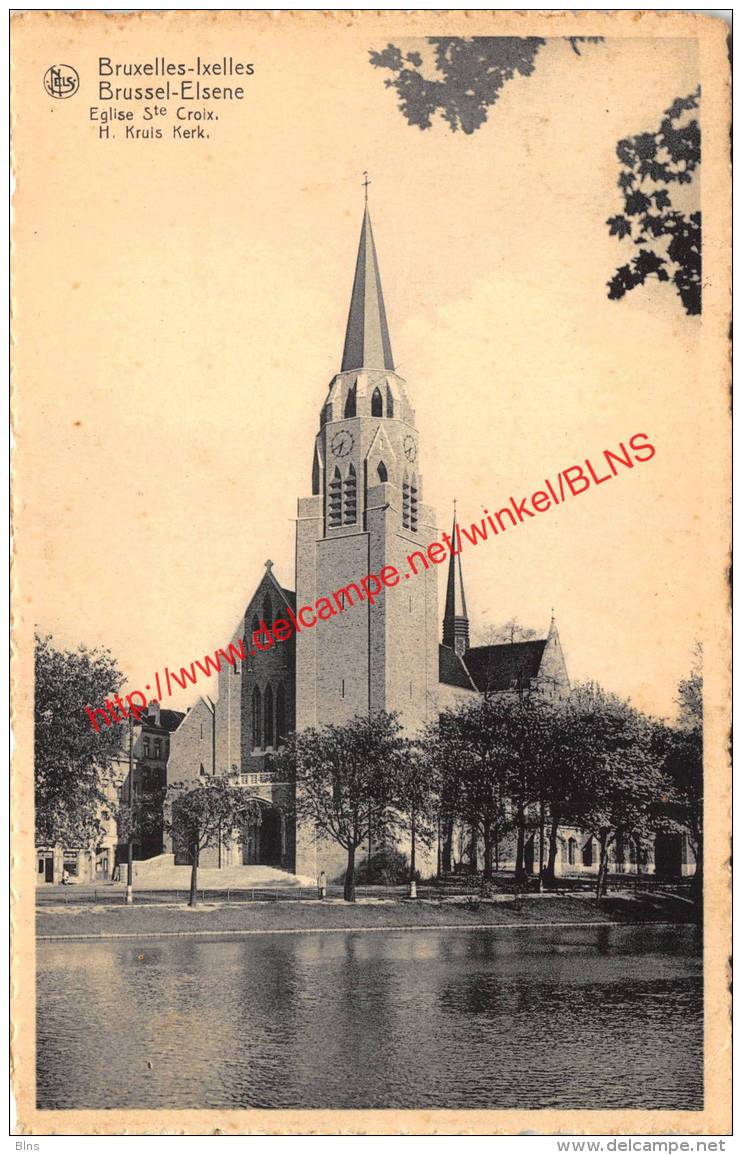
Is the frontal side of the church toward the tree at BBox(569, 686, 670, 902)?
no

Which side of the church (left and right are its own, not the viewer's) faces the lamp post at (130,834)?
front

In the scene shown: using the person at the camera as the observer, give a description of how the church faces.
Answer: facing the viewer and to the left of the viewer
